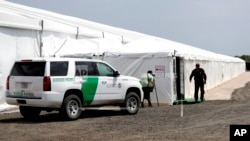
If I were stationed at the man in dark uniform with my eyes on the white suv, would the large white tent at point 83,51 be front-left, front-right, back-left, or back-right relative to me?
front-right

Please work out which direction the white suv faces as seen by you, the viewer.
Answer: facing away from the viewer and to the right of the viewer

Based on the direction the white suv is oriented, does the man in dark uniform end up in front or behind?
in front
